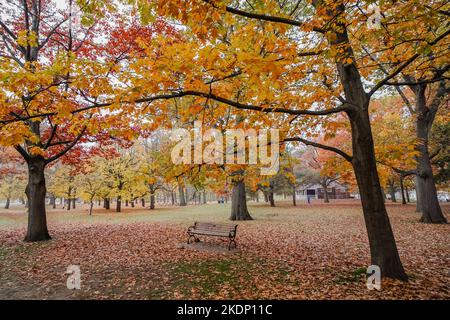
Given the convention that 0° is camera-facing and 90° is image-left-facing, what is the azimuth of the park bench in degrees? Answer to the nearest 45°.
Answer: approximately 45°
